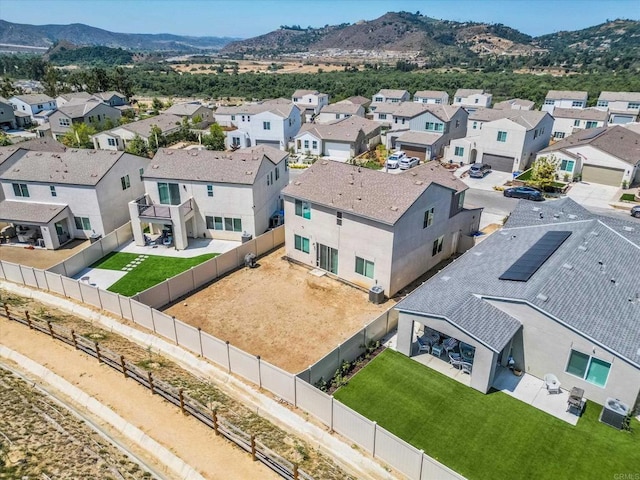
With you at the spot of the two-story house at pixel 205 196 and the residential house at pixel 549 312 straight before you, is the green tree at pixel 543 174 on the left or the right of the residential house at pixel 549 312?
left

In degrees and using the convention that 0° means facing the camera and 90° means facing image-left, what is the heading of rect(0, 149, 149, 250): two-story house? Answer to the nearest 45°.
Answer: approximately 225°

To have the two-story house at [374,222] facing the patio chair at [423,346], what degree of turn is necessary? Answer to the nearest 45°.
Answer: approximately 135° to its right

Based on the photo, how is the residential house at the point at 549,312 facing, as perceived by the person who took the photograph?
facing away from the viewer and to the right of the viewer

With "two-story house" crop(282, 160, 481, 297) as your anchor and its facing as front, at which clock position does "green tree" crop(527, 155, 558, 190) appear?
The green tree is roughly at 12 o'clock from the two-story house.

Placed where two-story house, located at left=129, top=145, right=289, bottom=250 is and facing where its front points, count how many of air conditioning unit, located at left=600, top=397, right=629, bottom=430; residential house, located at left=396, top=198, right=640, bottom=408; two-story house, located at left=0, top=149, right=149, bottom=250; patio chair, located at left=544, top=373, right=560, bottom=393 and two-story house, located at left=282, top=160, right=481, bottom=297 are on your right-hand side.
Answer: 4

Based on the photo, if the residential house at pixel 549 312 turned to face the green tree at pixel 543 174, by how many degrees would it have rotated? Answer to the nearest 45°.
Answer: approximately 45° to its left

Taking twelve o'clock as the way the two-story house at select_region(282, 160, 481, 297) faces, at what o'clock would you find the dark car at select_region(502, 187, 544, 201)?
The dark car is roughly at 12 o'clock from the two-story house.

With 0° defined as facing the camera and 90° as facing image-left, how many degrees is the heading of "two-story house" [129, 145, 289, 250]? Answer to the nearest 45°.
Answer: approximately 225°

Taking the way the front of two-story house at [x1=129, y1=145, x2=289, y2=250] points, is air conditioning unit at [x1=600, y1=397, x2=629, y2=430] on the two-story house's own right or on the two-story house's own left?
on the two-story house's own right

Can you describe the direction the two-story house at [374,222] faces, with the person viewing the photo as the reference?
facing away from the viewer and to the right of the viewer
